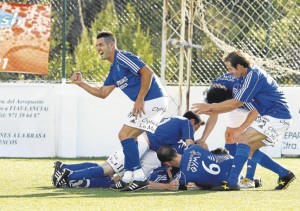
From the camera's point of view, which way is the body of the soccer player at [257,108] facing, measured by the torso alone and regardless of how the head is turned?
to the viewer's left

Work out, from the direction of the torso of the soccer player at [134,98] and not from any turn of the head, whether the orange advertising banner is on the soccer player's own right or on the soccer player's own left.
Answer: on the soccer player's own right

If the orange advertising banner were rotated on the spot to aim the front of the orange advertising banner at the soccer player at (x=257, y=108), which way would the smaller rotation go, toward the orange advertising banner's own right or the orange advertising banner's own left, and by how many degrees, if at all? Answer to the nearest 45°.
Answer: approximately 45° to the orange advertising banner's own left

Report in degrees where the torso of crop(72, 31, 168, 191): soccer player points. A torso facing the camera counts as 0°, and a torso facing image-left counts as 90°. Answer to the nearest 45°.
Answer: approximately 90°

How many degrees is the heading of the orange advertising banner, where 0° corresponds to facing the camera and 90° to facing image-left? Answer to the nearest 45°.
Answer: approximately 0°

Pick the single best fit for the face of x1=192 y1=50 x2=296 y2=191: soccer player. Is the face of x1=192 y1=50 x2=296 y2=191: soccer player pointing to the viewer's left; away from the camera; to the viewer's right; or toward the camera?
to the viewer's left
